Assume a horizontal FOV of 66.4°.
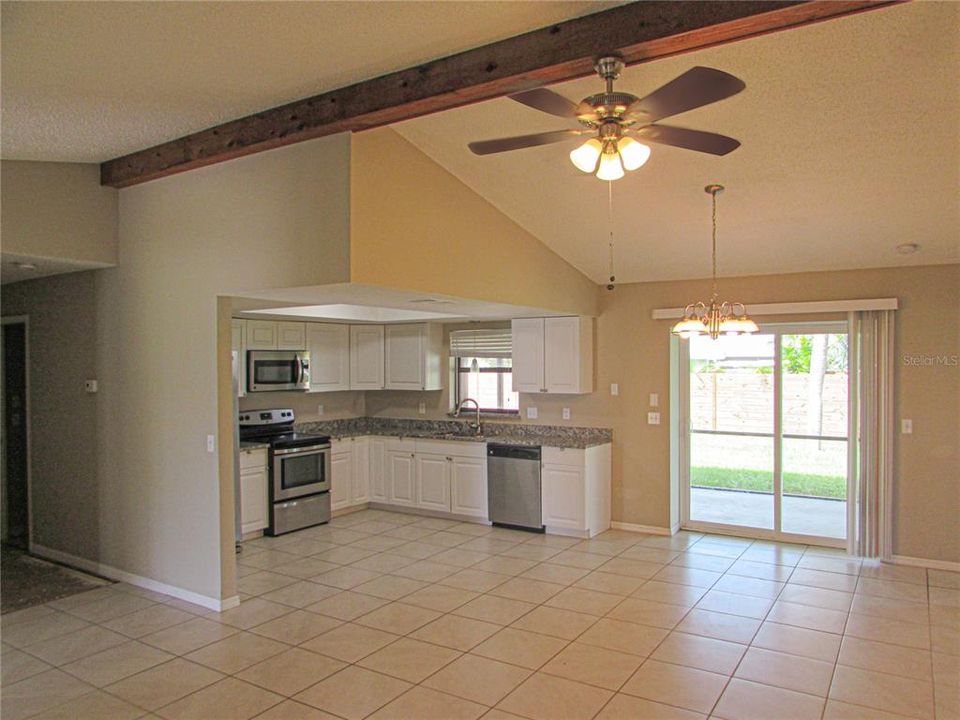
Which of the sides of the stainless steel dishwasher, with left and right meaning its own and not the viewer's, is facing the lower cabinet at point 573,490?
left

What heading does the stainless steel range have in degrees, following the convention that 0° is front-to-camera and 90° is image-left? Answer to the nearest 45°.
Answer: approximately 315°

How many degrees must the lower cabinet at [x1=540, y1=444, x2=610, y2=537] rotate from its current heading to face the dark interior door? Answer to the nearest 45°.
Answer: approximately 45° to its right

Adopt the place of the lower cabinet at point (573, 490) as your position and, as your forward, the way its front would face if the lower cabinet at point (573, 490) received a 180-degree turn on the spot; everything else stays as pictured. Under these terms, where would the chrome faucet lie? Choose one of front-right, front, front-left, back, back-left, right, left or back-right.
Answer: left

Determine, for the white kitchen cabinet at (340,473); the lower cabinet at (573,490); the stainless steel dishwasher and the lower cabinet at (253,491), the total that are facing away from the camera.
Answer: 0

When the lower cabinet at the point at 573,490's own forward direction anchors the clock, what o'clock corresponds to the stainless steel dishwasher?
The stainless steel dishwasher is roughly at 2 o'clock from the lower cabinet.

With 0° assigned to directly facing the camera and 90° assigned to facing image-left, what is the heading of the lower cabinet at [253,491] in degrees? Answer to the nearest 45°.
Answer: approximately 315°

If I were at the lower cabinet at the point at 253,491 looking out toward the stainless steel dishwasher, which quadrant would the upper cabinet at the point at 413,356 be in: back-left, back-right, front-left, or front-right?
front-left

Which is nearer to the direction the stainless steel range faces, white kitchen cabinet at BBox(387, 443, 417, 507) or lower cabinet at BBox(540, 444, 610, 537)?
the lower cabinet

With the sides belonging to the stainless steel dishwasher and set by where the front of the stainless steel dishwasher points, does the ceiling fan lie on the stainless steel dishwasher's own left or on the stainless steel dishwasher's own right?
on the stainless steel dishwasher's own left

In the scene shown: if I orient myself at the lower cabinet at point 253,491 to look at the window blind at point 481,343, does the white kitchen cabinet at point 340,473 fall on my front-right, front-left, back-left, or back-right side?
front-left

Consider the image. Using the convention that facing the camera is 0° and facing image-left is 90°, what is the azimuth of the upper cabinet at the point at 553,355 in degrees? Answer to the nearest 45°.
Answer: approximately 45°

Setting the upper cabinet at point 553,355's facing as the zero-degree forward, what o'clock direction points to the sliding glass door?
The sliding glass door is roughly at 8 o'clock from the upper cabinet.

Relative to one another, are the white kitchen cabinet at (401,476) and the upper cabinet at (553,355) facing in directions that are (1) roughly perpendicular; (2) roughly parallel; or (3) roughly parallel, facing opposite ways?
roughly parallel
